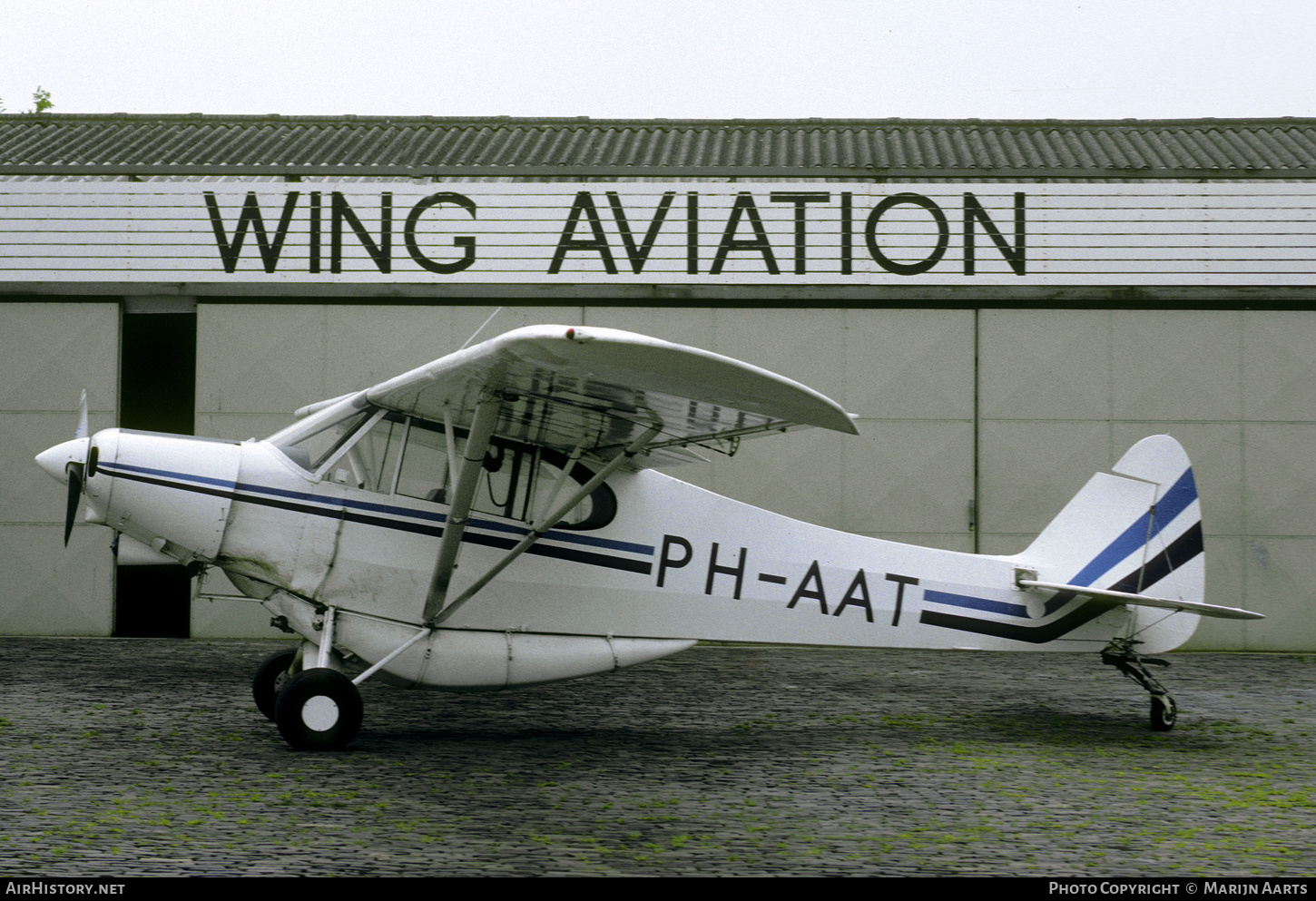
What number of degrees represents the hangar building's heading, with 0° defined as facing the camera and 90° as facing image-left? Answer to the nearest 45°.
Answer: approximately 0°

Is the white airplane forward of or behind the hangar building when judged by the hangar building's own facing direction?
forward

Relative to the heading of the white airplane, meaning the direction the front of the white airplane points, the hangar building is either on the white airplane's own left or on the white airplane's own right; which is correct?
on the white airplane's own right

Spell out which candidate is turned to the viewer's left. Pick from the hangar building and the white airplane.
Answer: the white airplane

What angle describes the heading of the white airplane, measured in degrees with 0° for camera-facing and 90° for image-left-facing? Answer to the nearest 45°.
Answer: approximately 90°

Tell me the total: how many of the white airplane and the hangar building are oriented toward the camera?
1

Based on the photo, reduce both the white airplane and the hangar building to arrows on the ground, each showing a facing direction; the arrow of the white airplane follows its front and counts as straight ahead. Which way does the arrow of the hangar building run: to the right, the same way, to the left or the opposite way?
to the left
